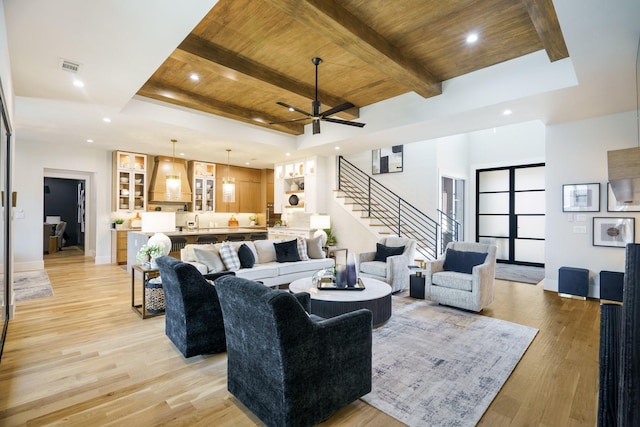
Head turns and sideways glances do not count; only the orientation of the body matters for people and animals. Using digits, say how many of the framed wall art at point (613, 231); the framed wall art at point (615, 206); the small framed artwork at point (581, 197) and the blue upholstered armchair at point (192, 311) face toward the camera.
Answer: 3

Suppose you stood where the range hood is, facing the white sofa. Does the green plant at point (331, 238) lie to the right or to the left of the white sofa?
left

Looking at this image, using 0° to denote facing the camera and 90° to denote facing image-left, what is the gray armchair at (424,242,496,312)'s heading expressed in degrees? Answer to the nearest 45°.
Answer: approximately 45°

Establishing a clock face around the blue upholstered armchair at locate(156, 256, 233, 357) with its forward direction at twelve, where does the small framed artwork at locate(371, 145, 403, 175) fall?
The small framed artwork is roughly at 12 o'clock from the blue upholstered armchair.

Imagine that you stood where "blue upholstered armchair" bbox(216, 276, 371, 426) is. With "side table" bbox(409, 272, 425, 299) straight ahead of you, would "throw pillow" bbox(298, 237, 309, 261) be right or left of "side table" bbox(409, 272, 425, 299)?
left

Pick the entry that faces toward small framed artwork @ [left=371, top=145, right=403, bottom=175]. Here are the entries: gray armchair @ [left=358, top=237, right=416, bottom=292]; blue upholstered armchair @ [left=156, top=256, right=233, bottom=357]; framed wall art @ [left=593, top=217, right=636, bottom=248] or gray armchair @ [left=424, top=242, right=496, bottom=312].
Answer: the blue upholstered armchair

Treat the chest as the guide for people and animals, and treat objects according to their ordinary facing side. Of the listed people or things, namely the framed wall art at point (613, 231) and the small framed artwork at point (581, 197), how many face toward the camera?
2

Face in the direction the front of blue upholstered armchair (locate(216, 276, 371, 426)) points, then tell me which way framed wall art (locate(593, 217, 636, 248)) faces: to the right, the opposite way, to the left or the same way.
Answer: the opposite way
